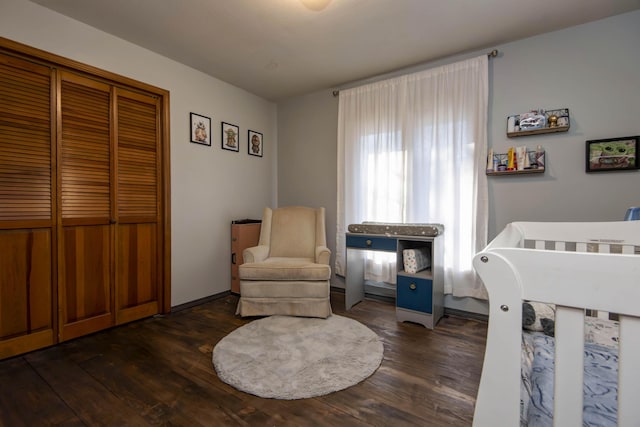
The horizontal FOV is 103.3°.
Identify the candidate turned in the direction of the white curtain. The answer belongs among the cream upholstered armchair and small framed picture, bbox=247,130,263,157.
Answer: the small framed picture

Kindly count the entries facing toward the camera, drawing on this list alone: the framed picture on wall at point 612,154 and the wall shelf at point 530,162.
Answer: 2

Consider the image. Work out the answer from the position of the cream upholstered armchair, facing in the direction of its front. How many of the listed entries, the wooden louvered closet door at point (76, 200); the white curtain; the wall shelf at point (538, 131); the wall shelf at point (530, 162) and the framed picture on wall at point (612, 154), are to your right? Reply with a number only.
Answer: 1

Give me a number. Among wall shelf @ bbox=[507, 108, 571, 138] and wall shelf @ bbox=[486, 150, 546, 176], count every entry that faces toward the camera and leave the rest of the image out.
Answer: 2

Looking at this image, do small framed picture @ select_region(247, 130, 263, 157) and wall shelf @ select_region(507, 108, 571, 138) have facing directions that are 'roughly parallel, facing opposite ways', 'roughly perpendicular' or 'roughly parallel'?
roughly perpendicular

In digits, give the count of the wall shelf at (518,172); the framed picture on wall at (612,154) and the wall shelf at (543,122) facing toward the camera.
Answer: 3

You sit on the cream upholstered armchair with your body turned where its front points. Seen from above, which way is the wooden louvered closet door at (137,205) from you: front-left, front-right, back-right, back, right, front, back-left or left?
right

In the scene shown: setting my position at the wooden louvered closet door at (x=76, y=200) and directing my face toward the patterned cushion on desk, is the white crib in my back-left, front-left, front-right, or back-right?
front-right

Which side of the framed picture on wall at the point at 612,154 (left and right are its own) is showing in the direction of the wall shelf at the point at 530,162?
right

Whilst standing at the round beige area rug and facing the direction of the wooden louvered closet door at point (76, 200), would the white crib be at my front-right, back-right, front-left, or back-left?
back-left

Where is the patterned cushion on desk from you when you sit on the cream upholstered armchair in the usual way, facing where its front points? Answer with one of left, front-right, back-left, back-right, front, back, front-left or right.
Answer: left

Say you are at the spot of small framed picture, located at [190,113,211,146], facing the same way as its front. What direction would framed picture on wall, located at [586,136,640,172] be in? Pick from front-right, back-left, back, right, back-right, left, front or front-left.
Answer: front

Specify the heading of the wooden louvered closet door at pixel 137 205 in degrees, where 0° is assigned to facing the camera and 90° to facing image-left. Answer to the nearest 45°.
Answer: approximately 315°

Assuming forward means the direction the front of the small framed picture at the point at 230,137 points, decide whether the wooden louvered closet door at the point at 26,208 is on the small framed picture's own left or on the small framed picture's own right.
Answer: on the small framed picture's own right

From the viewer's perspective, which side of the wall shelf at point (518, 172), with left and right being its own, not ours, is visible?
front

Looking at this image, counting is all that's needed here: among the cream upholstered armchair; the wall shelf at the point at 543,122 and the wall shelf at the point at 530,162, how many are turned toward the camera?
3

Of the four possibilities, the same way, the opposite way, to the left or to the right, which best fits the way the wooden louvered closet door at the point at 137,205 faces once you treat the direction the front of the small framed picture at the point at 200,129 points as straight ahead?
the same way

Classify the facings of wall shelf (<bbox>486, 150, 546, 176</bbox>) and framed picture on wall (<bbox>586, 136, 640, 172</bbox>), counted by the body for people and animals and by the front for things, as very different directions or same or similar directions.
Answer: same or similar directions

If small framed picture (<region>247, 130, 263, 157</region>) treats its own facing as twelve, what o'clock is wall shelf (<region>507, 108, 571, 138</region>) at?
The wall shelf is roughly at 12 o'clock from the small framed picture.
